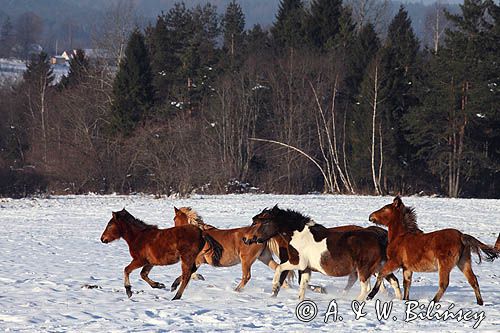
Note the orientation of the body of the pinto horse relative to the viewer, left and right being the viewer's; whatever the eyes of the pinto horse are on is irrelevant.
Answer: facing to the left of the viewer

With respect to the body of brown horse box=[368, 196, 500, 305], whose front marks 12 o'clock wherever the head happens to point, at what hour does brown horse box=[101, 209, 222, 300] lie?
brown horse box=[101, 209, 222, 300] is roughly at 12 o'clock from brown horse box=[368, 196, 500, 305].

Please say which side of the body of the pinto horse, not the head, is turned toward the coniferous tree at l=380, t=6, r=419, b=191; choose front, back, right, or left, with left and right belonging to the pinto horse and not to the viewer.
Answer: right

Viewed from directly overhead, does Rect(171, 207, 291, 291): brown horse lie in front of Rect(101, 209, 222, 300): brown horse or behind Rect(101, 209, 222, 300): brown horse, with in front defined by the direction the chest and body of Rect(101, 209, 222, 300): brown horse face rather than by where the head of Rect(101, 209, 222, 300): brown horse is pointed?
behind

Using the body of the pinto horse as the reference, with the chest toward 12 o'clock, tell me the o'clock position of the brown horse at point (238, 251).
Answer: The brown horse is roughly at 1 o'clock from the pinto horse.

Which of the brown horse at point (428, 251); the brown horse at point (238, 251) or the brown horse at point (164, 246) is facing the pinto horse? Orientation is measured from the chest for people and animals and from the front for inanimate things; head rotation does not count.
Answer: the brown horse at point (428, 251)

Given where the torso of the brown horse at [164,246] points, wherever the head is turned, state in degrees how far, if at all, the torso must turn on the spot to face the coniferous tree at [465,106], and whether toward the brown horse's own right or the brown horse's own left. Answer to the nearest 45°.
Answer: approximately 135° to the brown horse's own right

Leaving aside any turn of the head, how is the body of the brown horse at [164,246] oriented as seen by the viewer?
to the viewer's left

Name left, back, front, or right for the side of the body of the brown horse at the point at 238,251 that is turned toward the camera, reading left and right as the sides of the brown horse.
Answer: left

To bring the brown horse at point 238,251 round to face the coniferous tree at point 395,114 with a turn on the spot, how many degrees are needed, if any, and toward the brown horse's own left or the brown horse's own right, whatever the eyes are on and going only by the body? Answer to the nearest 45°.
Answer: approximately 90° to the brown horse's own right

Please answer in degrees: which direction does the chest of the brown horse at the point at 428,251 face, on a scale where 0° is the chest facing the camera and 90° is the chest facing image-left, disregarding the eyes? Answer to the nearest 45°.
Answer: approximately 90°

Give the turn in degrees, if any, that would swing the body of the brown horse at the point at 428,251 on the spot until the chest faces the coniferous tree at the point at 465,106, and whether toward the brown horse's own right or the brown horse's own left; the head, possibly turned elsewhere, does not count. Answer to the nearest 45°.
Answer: approximately 90° to the brown horse's own right
